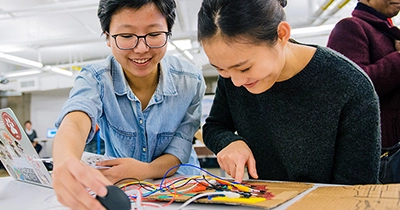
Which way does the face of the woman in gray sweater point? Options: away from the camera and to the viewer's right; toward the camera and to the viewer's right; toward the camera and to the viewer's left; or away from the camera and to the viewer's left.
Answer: toward the camera and to the viewer's left

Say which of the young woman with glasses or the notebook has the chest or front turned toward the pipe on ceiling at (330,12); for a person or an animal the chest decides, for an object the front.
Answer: the notebook

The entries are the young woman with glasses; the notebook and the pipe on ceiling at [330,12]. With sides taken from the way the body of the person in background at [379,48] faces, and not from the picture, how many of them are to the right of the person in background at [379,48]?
2

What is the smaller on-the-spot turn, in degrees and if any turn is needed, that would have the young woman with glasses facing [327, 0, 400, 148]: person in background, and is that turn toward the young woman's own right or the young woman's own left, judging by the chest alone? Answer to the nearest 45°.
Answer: approximately 90° to the young woman's own left

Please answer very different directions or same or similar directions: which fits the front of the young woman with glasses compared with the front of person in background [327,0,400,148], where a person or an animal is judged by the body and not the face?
same or similar directions

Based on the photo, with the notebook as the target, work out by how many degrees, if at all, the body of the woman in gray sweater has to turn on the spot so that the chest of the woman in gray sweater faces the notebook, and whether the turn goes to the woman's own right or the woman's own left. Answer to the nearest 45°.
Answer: approximately 45° to the woman's own right

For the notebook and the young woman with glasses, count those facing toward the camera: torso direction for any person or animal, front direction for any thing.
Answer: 1

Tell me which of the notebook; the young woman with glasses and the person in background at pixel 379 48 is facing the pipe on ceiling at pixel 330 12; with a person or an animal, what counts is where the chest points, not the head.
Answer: the notebook

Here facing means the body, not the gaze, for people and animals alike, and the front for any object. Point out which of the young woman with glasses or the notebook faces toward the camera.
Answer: the young woman with glasses

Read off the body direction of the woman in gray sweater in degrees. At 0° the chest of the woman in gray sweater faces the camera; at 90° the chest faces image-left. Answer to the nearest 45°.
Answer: approximately 45°

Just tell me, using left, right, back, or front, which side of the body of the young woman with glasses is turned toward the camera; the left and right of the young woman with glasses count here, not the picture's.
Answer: front

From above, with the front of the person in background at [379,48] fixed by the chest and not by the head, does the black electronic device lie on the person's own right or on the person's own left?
on the person's own right

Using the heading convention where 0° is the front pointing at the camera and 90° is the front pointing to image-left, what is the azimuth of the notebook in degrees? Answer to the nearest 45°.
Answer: approximately 225°
